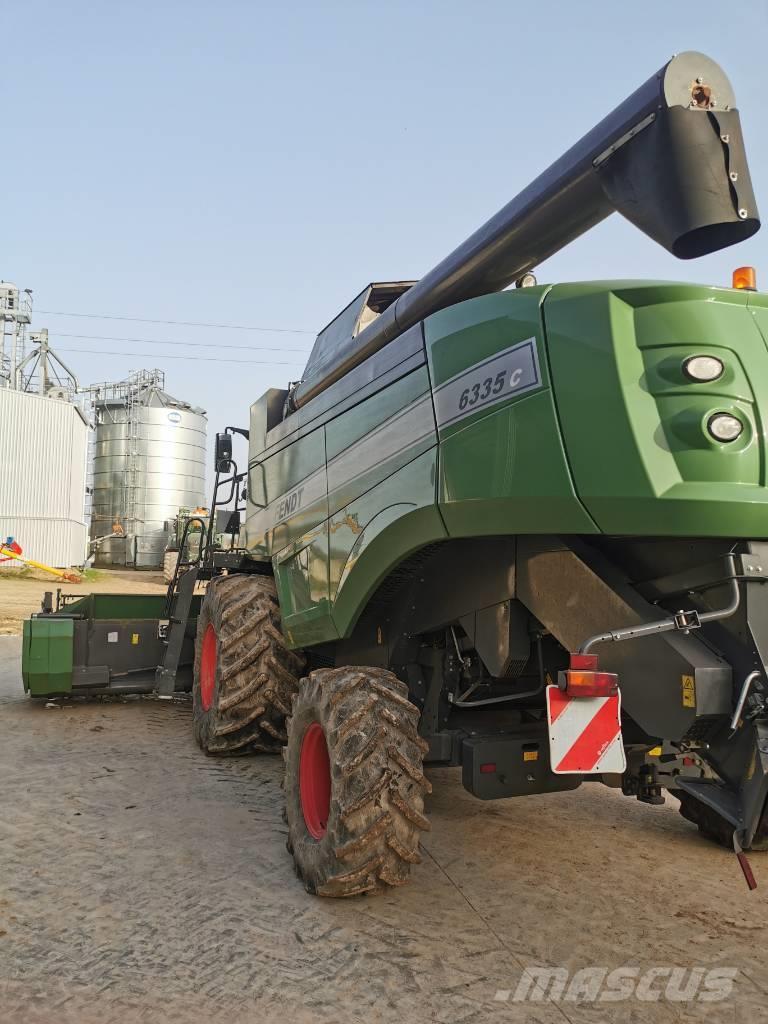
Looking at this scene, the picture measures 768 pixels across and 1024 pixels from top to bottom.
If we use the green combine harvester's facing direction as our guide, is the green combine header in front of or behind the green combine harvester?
in front

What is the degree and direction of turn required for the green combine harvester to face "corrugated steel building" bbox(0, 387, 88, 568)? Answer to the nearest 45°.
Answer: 0° — it already faces it

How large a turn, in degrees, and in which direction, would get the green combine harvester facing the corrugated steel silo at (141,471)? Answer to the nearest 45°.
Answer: approximately 45° to its right

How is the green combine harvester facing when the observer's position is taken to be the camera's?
facing away from the viewer and to the left of the viewer
